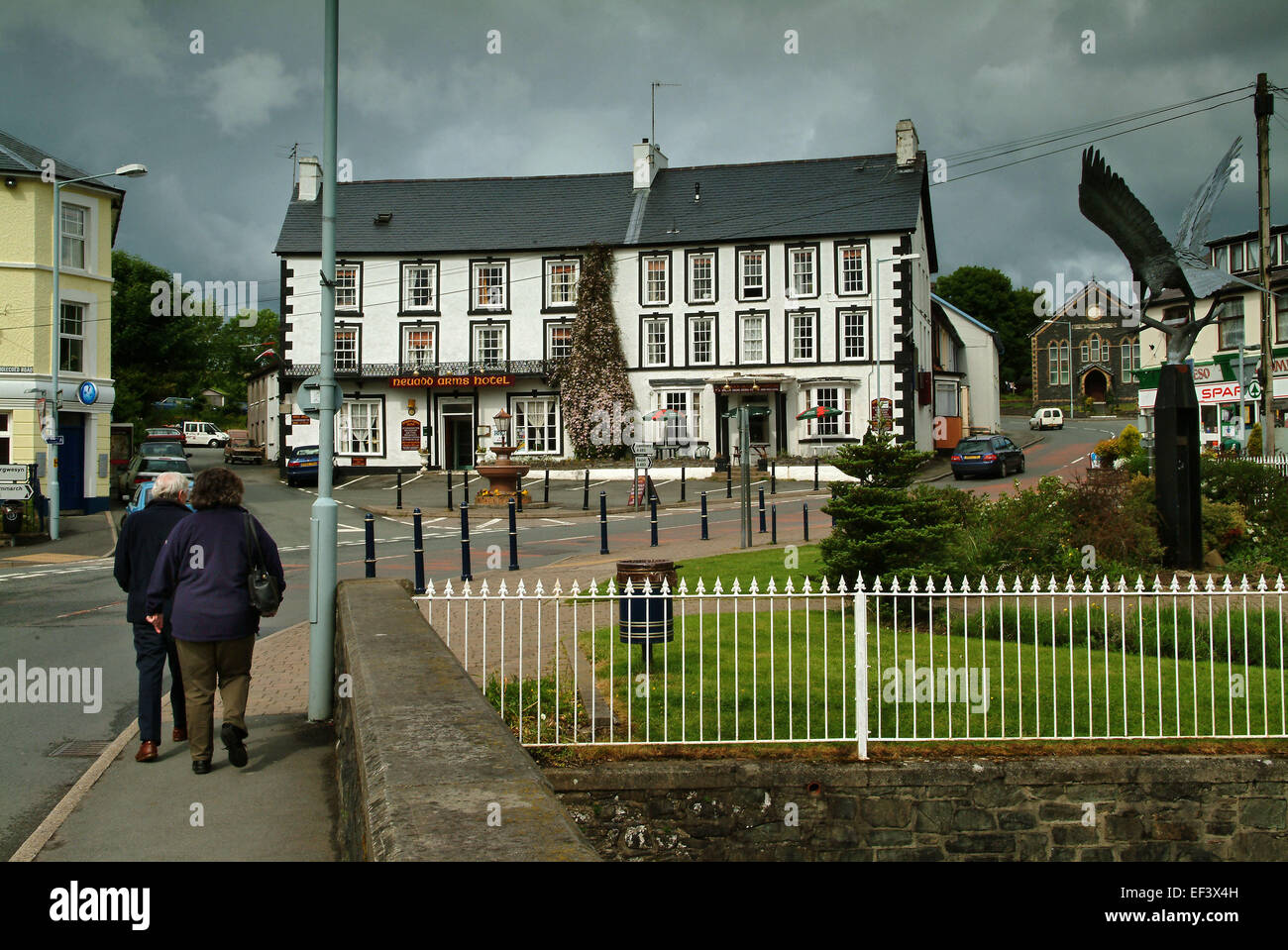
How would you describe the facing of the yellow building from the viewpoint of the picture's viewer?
facing the viewer and to the right of the viewer

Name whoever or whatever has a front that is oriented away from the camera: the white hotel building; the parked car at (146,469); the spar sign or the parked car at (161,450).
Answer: the parked car at (146,469)

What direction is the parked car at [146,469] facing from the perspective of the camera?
away from the camera

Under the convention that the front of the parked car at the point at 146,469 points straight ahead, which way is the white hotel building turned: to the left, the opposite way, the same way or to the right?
the opposite way

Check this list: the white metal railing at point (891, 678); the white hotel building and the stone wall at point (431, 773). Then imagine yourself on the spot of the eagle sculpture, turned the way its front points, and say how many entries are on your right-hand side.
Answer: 1

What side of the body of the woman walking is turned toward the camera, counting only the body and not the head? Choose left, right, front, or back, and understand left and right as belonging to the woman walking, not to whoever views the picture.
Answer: back

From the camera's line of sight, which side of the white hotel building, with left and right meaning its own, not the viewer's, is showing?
front

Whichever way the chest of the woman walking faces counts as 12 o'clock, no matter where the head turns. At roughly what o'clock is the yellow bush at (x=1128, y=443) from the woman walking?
The yellow bush is roughly at 2 o'clock from the woman walking.

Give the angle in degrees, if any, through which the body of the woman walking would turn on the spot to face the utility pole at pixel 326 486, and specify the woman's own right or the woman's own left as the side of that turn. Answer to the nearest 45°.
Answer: approximately 45° to the woman's own right

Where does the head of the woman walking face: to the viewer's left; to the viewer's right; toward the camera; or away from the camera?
away from the camera

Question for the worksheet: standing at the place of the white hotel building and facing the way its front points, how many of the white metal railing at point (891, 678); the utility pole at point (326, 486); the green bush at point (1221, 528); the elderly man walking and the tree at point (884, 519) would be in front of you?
5

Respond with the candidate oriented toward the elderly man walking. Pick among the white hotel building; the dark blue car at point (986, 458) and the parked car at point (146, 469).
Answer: the white hotel building

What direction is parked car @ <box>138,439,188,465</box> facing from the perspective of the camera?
toward the camera

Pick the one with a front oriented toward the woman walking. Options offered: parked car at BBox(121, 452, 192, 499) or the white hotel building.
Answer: the white hotel building

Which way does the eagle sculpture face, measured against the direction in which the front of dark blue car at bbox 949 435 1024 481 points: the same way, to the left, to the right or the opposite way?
the opposite way
